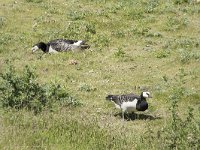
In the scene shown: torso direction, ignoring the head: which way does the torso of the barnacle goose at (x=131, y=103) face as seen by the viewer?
to the viewer's right

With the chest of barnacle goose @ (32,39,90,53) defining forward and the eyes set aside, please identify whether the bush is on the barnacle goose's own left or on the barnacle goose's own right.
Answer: on the barnacle goose's own left

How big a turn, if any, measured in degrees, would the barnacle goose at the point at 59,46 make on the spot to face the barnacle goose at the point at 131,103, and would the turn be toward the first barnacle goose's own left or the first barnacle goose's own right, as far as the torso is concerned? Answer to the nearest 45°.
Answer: approximately 90° to the first barnacle goose's own left

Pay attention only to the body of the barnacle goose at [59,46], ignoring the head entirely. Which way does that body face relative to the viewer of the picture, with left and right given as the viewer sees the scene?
facing to the left of the viewer

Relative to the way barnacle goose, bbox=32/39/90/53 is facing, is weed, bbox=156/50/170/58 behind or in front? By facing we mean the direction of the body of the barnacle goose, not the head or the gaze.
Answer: behind

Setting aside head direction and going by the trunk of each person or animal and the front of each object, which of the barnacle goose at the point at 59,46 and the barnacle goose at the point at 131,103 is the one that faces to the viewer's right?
the barnacle goose at the point at 131,103

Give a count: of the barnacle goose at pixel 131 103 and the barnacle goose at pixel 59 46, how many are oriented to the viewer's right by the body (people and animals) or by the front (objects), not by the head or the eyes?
1

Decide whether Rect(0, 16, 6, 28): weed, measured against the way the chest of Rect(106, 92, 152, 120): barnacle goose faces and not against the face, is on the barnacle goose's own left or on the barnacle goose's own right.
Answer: on the barnacle goose's own left

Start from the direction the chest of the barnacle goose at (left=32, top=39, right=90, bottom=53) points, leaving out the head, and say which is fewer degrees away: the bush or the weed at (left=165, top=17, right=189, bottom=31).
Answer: the bush

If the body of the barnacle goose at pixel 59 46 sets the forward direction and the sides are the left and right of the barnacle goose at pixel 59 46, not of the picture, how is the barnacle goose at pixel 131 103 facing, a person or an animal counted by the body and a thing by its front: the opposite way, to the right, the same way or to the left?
the opposite way

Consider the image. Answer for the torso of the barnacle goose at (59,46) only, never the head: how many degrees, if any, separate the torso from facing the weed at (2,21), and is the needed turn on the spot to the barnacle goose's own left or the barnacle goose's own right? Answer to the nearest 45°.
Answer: approximately 45° to the barnacle goose's own right

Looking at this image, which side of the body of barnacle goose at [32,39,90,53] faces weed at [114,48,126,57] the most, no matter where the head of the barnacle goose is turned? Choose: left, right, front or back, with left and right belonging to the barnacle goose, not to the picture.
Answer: back
